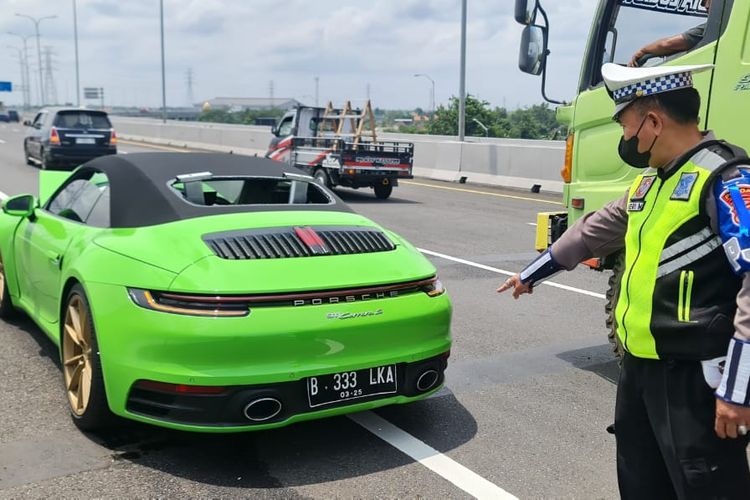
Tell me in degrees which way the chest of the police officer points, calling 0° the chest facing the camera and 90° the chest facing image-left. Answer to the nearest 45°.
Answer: approximately 45°

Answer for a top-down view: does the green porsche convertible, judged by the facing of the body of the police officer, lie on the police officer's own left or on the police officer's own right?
on the police officer's own right

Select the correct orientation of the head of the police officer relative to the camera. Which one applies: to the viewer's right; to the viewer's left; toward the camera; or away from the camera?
to the viewer's left

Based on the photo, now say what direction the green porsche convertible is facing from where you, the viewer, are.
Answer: facing away from the viewer and to the left of the viewer

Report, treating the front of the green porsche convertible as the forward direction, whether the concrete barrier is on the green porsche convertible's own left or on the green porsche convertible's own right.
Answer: on the green porsche convertible's own right

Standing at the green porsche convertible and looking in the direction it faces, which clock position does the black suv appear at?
The black suv is roughly at 1 o'clock from the green porsche convertible.

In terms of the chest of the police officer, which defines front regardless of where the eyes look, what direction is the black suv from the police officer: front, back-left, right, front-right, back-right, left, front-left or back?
right

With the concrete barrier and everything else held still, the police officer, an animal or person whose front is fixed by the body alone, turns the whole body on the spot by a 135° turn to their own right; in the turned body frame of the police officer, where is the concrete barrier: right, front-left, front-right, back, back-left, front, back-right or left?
front

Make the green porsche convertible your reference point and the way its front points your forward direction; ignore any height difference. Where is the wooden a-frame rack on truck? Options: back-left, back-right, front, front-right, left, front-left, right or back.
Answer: front-right

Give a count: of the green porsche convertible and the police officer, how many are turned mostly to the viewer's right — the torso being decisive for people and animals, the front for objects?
0
